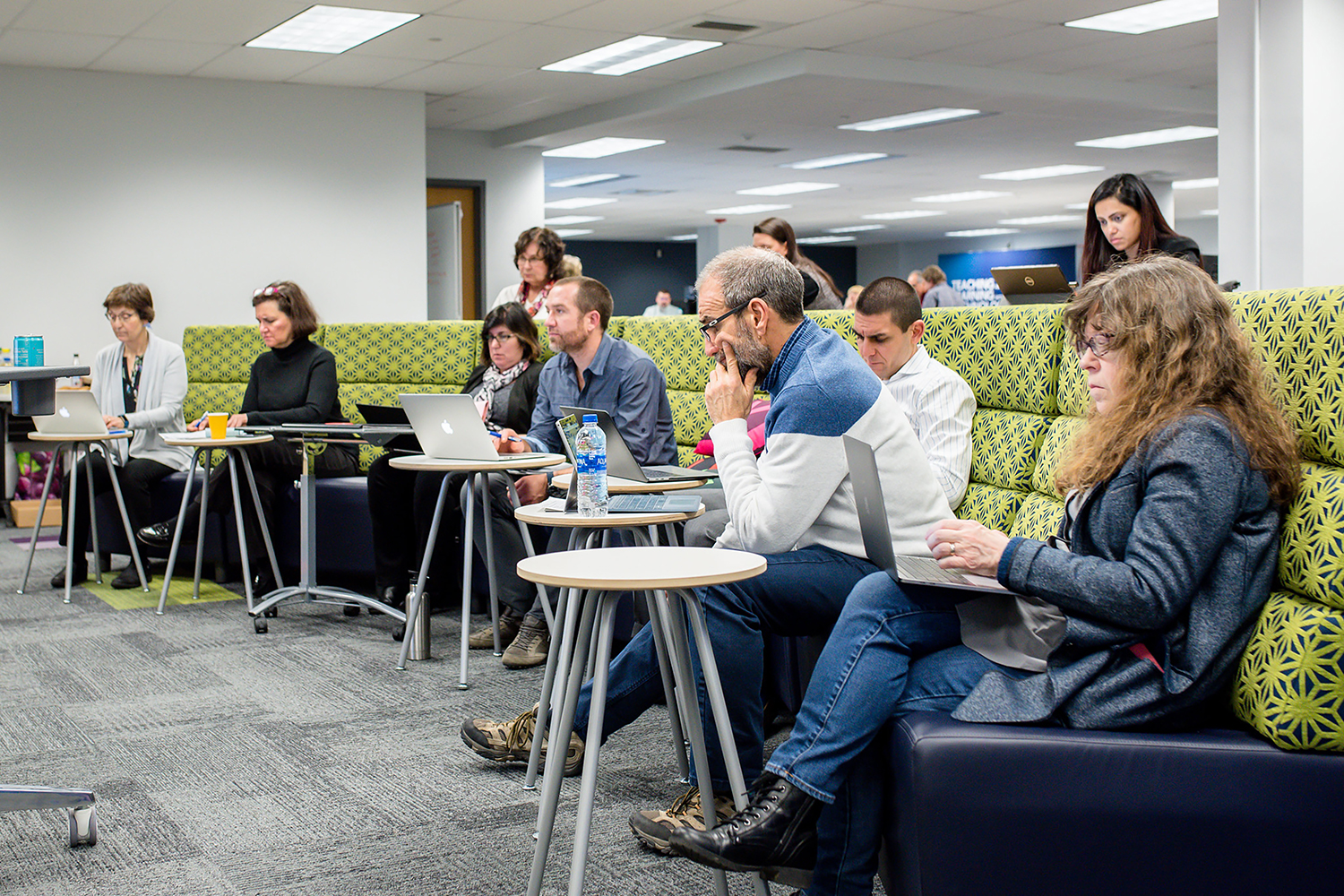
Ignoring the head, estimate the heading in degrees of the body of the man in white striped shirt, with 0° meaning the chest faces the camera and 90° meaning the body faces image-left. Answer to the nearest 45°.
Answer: approximately 45°

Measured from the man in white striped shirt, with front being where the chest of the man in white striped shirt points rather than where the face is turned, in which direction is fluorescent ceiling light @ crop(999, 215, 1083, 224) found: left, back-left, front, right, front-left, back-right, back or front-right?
back-right

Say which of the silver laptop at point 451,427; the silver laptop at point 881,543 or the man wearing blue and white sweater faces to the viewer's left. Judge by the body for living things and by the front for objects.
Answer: the man wearing blue and white sweater

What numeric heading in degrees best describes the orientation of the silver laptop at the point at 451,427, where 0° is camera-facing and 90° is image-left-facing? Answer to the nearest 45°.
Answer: approximately 225°

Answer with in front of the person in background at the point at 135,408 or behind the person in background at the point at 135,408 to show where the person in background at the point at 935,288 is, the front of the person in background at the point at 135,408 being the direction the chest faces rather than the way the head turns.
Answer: behind

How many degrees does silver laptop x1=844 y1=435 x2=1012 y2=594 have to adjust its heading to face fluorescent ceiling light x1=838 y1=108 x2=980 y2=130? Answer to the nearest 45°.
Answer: approximately 90° to its left

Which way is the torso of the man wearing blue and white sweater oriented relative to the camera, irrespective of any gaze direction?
to the viewer's left

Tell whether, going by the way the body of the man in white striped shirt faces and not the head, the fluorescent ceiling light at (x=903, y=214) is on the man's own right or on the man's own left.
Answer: on the man's own right

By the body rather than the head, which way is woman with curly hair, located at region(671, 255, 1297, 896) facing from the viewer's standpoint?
to the viewer's left

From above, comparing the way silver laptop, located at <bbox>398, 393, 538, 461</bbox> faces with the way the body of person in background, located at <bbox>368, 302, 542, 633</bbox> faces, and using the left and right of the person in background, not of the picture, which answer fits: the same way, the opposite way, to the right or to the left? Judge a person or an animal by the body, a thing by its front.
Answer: the opposite way

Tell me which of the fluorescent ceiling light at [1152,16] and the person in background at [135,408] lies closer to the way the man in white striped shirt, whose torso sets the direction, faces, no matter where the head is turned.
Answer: the person in background
